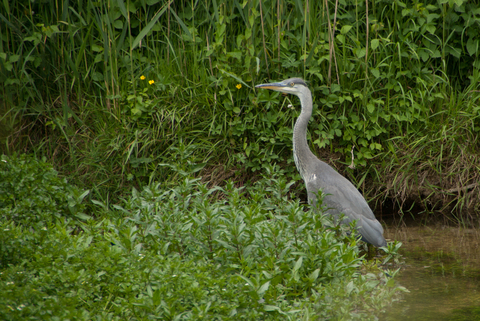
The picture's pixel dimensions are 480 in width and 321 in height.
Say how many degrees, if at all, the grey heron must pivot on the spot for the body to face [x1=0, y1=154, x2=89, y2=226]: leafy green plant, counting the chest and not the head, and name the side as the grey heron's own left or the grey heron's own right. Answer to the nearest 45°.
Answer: approximately 45° to the grey heron's own left

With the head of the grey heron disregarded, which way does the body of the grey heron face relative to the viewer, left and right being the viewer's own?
facing to the left of the viewer
